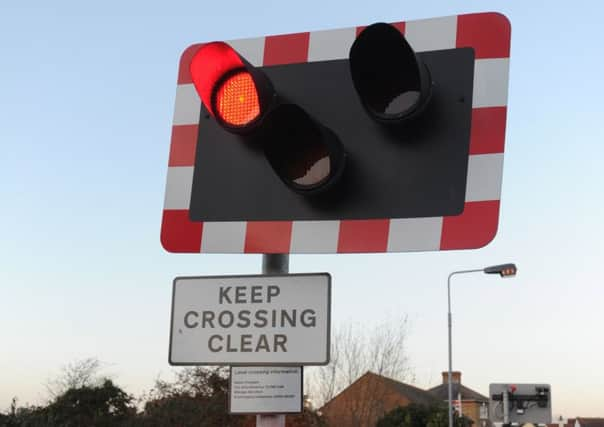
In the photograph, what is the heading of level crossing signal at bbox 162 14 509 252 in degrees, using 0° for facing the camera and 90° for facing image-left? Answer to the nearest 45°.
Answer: approximately 45°

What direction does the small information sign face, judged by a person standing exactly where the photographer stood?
facing the viewer

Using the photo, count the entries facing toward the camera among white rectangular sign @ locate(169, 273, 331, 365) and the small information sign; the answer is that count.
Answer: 2
